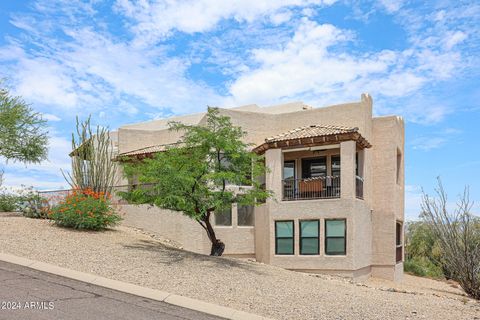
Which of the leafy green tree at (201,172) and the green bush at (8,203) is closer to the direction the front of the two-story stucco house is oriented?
the leafy green tree

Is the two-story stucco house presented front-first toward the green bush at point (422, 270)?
no

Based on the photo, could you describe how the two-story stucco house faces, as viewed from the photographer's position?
facing the viewer

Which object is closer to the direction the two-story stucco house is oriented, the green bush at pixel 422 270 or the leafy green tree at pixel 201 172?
the leafy green tree

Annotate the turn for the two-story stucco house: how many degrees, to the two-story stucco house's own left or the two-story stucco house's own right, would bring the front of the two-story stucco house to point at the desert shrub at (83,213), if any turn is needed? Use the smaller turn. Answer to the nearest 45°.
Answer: approximately 45° to the two-story stucco house's own right

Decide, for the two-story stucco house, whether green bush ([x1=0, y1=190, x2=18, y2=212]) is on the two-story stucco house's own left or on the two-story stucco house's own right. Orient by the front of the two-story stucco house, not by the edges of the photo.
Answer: on the two-story stucco house's own right

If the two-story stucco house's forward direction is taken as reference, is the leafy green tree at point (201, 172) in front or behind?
in front

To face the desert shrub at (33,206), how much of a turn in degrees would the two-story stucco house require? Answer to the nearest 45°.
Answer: approximately 90° to its right

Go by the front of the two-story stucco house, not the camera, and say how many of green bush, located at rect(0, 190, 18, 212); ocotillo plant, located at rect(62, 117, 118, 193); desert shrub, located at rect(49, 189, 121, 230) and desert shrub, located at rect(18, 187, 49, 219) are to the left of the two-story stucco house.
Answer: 0

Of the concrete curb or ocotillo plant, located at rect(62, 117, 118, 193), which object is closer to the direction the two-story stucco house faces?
the concrete curb

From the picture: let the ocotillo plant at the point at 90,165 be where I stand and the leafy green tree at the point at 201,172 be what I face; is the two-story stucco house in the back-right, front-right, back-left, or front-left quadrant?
front-left

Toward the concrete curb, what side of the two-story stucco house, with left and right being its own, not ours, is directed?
front

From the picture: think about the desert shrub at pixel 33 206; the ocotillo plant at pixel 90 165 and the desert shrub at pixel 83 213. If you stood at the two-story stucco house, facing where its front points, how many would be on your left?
0

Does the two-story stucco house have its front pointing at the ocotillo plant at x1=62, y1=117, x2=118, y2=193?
no
